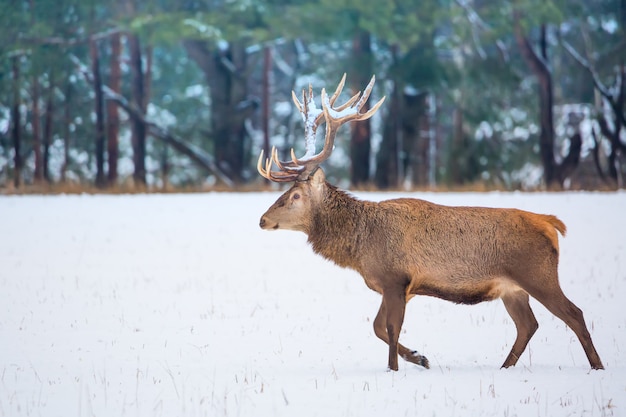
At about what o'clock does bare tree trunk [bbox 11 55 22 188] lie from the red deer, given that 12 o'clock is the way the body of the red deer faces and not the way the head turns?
The bare tree trunk is roughly at 2 o'clock from the red deer.

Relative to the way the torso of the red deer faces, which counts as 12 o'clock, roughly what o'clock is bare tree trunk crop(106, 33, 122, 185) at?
The bare tree trunk is roughly at 2 o'clock from the red deer.

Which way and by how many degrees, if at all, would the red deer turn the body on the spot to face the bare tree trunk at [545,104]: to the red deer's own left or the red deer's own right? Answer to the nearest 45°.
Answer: approximately 90° to the red deer's own right

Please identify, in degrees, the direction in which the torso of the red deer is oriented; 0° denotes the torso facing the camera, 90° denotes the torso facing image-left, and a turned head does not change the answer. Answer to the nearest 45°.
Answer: approximately 90°

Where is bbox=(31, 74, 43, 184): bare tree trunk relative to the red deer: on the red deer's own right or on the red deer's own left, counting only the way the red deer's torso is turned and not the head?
on the red deer's own right

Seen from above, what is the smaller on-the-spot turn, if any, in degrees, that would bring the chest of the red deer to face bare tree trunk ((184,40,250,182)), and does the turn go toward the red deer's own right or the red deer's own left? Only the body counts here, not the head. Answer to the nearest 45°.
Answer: approximately 90° to the red deer's own right

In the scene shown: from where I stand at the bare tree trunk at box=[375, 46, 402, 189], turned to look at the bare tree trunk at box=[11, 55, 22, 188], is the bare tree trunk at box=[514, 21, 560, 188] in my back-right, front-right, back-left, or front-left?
back-left

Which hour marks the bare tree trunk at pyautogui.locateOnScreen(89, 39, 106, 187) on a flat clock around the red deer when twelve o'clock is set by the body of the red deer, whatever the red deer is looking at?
The bare tree trunk is roughly at 2 o'clock from the red deer.

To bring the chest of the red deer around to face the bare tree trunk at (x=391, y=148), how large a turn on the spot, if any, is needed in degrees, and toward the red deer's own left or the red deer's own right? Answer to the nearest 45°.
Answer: approximately 90° to the red deer's own right
